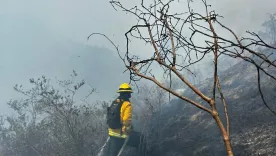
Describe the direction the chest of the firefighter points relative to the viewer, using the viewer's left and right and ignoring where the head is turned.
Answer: facing away from the viewer and to the right of the viewer
